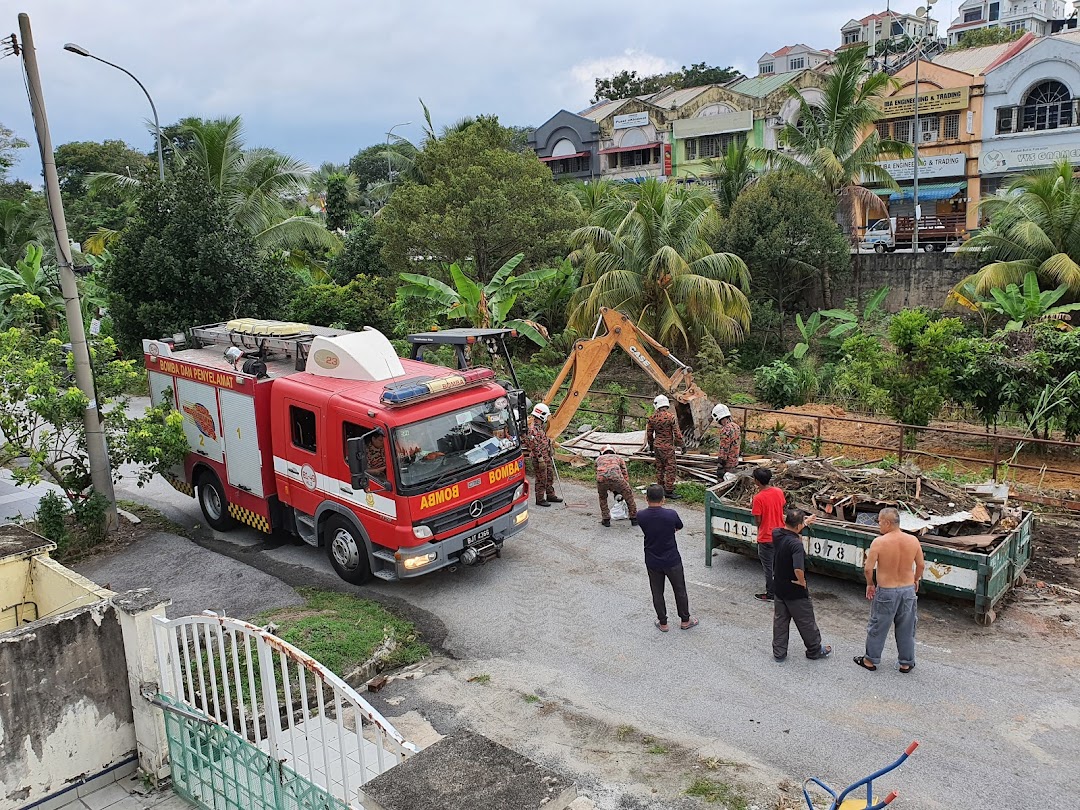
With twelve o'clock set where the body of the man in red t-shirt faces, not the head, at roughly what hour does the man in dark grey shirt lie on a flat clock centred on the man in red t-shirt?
The man in dark grey shirt is roughly at 7 o'clock from the man in red t-shirt.

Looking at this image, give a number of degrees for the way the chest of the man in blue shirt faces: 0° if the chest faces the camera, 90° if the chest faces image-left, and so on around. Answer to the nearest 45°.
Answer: approximately 180°

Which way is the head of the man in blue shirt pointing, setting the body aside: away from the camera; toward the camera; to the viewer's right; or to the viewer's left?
away from the camera

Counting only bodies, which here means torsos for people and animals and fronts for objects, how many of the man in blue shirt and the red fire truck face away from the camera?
1

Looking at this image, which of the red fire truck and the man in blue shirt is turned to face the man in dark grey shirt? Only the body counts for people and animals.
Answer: the red fire truck

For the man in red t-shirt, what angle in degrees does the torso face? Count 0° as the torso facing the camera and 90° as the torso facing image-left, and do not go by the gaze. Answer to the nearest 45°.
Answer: approximately 135°

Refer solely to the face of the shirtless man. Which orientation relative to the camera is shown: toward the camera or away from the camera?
away from the camera

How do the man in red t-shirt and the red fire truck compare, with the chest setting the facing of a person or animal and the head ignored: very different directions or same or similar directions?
very different directions

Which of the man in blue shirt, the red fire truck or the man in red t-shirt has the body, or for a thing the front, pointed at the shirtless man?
the red fire truck

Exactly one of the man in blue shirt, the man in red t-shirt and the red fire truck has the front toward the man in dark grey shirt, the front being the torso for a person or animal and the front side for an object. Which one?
the red fire truck
